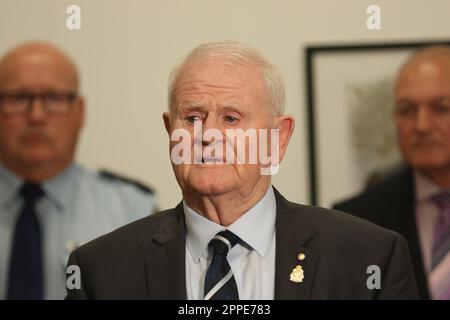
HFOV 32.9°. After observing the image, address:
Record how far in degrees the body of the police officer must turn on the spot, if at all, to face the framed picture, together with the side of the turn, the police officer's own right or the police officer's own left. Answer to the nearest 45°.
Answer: approximately 90° to the police officer's own left

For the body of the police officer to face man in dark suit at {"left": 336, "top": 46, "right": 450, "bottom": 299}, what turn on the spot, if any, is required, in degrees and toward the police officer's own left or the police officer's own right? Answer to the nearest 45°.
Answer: approximately 90° to the police officer's own left

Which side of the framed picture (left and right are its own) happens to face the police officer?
right

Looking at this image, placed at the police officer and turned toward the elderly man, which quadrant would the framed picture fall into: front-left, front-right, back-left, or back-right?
front-left

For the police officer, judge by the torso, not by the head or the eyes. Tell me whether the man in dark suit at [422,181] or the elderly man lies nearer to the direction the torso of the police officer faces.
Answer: the elderly man

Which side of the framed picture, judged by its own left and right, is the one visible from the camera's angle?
front

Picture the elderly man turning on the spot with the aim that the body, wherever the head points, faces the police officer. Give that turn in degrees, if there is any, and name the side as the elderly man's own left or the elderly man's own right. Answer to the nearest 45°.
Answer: approximately 135° to the elderly man's own right

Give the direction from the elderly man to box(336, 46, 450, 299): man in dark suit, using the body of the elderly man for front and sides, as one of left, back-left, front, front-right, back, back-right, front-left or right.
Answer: back-left

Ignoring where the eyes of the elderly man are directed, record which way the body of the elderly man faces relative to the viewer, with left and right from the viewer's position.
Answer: facing the viewer
